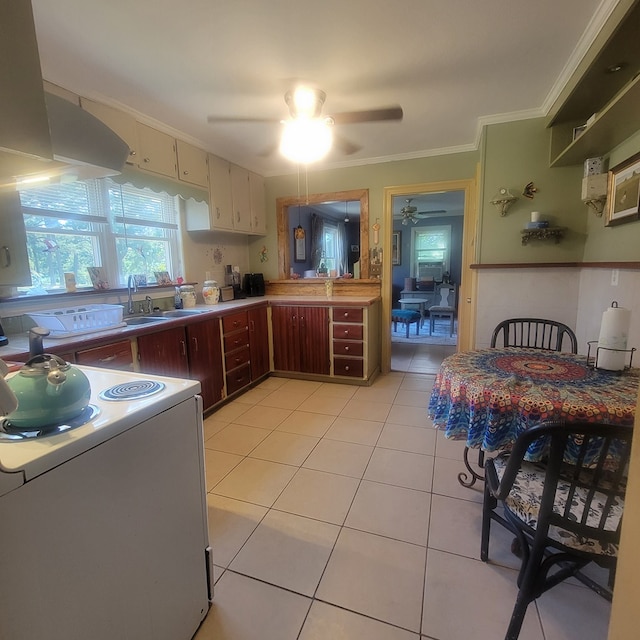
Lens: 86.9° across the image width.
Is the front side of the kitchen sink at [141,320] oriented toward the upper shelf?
yes

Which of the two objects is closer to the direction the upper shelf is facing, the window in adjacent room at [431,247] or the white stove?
the white stove

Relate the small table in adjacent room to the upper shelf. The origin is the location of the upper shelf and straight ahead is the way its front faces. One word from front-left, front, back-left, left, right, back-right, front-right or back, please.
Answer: right

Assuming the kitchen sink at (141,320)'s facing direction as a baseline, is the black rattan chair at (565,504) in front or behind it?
in front

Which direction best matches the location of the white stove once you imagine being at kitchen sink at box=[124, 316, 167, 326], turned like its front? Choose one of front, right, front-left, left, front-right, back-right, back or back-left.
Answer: front-right

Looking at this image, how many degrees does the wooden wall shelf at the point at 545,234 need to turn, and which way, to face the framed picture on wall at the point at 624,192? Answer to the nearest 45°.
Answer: approximately 45° to its left

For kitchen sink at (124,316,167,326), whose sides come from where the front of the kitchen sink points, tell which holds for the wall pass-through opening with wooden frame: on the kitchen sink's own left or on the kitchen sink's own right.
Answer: on the kitchen sink's own left

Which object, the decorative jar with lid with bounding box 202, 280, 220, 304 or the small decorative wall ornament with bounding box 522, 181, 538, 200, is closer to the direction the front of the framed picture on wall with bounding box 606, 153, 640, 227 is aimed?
the decorative jar with lid

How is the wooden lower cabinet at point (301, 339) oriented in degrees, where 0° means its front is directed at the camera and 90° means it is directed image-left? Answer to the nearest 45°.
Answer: approximately 0°

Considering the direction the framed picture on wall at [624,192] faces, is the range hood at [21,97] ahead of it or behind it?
ahead

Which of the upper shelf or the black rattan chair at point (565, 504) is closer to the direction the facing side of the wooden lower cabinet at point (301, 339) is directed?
the black rattan chair

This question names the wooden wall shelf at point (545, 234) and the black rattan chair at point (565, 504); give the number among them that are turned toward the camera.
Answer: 1

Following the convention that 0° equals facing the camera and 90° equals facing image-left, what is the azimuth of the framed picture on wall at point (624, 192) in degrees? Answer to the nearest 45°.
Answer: approximately 45°
